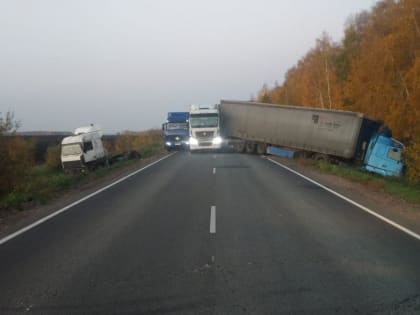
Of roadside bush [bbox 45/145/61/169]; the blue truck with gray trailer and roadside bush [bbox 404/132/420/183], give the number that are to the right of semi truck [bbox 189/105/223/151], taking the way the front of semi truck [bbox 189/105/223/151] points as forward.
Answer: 1

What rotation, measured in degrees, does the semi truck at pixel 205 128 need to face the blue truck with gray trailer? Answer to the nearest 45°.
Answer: approximately 45° to its left

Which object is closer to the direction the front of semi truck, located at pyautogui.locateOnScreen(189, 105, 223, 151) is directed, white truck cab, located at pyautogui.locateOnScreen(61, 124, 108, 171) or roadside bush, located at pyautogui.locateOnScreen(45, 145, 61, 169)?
the white truck cab

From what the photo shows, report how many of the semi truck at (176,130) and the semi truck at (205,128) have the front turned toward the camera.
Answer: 2

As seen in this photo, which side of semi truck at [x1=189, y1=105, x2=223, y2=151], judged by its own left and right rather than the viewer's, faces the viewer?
front

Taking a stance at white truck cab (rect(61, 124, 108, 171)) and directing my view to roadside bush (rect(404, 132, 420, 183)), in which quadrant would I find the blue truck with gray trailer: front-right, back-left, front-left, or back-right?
front-left

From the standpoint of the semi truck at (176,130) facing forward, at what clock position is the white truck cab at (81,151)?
The white truck cab is roughly at 1 o'clock from the semi truck.

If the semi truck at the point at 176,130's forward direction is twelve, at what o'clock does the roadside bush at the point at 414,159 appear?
The roadside bush is roughly at 11 o'clock from the semi truck.

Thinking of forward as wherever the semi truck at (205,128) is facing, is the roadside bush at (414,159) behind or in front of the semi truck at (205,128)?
in front

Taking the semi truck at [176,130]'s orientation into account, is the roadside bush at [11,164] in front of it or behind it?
in front

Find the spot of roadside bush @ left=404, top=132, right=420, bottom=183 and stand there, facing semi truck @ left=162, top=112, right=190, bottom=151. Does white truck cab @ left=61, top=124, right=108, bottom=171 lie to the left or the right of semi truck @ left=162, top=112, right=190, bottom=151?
left

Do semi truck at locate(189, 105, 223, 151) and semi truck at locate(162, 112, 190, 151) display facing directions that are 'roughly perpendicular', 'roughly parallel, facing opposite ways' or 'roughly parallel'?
roughly parallel

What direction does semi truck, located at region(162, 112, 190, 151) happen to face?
toward the camera

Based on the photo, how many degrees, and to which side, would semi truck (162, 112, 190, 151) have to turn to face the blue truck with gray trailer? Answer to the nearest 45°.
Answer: approximately 45° to its left
